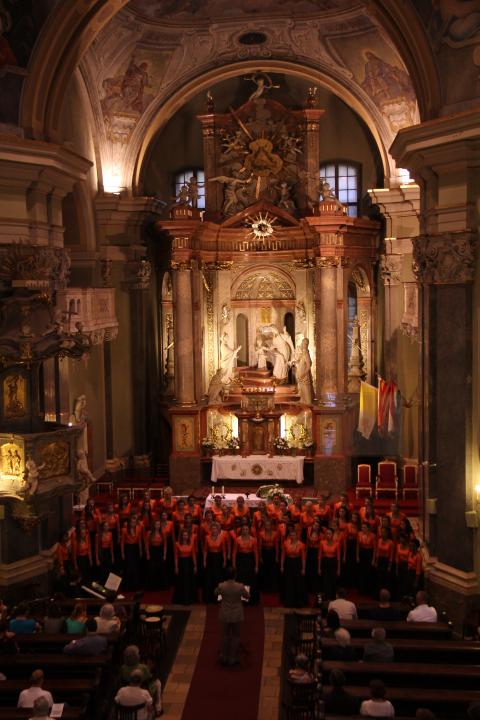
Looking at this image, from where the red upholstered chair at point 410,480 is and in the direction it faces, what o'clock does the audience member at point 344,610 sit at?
The audience member is roughly at 12 o'clock from the red upholstered chair.

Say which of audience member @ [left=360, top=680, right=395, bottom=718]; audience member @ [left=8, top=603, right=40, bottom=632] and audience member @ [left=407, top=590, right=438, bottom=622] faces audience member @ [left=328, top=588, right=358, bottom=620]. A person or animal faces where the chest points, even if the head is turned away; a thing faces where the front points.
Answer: audience member @ [left=360, top=680, right=395, bottom=718]

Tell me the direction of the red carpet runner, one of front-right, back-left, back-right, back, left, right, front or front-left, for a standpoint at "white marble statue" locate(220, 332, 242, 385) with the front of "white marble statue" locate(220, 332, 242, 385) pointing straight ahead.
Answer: front-right

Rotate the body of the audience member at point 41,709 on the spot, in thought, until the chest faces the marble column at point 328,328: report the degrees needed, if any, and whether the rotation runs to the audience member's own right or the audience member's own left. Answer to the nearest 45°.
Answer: approximately 45° to the audience member's own right

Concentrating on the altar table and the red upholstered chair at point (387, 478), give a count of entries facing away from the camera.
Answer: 0

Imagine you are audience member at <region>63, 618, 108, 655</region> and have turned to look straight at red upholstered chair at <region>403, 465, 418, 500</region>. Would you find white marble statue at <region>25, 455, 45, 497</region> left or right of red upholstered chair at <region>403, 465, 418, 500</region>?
left

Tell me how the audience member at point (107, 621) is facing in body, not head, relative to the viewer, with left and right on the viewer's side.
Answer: facing away from the viewer

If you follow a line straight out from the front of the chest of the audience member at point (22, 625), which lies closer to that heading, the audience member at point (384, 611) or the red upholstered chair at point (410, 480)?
the red upholstered chair

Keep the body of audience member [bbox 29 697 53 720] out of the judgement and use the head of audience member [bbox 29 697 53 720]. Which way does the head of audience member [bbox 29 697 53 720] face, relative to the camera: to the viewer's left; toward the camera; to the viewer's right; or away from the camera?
away from the camera

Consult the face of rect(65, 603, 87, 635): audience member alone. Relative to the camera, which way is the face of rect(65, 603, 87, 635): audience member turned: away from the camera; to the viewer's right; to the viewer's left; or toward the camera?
away from the camera

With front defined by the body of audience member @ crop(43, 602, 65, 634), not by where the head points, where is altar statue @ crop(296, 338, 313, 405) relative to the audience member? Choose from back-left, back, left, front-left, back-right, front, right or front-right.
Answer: front-right

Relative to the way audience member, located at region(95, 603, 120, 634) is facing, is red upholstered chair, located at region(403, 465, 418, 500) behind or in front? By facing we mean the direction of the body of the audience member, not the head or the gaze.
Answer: in front

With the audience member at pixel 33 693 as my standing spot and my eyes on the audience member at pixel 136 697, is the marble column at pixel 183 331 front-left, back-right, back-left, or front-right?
front-left

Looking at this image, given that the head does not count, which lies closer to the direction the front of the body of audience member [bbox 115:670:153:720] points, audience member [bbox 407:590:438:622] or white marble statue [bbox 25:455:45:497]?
the white marble statue

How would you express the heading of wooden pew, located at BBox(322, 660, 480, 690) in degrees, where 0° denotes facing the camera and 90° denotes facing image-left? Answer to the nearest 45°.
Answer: approximately 180°

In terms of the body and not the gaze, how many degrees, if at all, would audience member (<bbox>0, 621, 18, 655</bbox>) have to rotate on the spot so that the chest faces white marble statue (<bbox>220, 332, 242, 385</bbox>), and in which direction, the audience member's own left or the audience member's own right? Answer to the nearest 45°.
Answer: approximately 45° to the audience member's own right

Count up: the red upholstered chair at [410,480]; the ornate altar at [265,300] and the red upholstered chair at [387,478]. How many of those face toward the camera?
3

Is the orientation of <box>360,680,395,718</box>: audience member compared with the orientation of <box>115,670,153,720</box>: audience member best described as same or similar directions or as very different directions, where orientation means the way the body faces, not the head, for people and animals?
same or similar directions

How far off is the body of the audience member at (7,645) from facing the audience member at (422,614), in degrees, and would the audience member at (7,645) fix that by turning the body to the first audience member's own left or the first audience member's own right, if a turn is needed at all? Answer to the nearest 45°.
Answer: approximately 90° to the first audience member's own right

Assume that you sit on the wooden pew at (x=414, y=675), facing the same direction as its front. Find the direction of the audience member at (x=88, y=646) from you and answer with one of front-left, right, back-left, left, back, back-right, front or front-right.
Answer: left

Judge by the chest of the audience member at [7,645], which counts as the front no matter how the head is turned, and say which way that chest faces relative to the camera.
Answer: away from the camera

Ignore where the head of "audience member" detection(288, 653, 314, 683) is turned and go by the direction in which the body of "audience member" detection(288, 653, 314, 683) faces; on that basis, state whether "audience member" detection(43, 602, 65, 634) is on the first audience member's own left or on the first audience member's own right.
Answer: on the first audience member's own left

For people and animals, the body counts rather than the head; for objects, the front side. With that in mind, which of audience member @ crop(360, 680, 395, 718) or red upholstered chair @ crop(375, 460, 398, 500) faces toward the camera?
the red upholstered chair

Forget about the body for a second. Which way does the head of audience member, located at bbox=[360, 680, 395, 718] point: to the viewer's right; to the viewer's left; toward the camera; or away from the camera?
away from the camera
